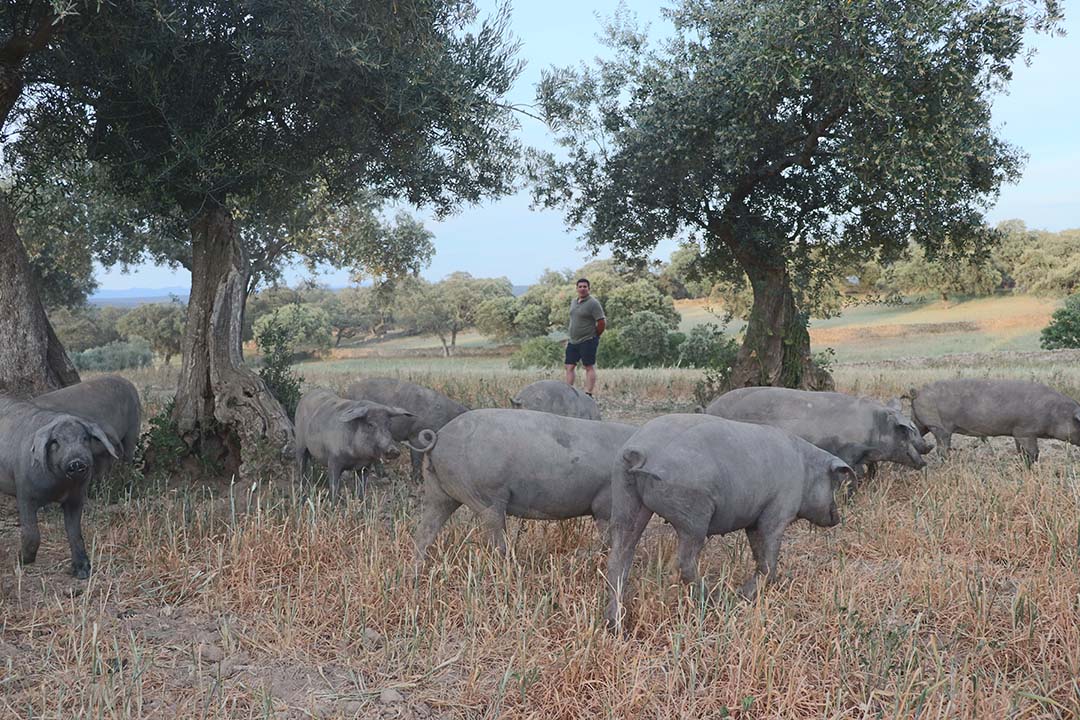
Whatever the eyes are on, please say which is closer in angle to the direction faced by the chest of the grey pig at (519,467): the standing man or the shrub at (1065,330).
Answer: the shrub

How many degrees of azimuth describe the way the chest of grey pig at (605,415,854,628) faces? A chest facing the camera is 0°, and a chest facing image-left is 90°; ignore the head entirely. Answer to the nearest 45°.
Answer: approximately 225°

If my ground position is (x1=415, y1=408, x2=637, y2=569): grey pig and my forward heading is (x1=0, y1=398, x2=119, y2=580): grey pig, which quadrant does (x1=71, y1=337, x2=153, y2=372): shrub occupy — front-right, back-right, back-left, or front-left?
front-right

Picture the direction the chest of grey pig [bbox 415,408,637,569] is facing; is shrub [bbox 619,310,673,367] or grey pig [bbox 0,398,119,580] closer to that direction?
the shrub

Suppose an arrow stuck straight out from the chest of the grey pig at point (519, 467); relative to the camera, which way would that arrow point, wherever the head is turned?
to the viewer's right

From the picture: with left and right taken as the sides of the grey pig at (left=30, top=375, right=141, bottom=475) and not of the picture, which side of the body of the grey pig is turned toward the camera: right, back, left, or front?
left

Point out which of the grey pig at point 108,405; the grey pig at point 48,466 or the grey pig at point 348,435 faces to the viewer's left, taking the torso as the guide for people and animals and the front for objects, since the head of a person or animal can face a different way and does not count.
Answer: the grey pig at point 108,405

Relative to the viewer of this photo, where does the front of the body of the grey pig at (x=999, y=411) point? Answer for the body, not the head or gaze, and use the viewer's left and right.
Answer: facing to the right of the viewer

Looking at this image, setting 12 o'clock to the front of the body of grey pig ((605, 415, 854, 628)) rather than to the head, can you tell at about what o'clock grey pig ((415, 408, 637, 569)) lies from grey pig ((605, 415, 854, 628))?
grey pig ((415, 408, 637, 569)) is roughly at 8 o'clock from grey pig ((605, 415, 854, 628)).

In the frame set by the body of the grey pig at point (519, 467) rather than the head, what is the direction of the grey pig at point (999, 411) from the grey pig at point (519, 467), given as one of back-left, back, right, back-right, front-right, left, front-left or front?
front-left

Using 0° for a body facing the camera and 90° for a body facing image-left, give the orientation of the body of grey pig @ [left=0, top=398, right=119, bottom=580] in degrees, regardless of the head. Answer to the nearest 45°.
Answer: approximately 315°

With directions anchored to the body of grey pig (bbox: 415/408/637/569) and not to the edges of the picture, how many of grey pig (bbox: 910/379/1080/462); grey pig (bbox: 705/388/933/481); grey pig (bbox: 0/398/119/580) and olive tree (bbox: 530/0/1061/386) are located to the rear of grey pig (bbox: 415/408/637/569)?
1

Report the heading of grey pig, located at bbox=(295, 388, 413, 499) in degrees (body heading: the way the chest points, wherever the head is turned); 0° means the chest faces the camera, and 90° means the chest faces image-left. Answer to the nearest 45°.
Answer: approximately 315°
